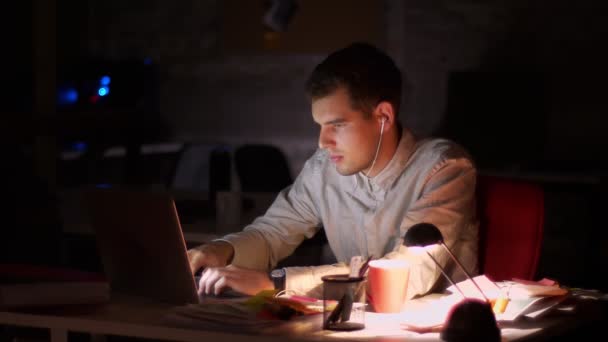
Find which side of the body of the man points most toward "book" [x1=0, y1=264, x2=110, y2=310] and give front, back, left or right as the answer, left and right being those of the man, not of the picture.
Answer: front

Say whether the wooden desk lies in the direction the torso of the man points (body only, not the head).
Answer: yes

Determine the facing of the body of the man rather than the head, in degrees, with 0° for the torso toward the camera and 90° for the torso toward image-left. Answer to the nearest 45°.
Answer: approximately 45°
